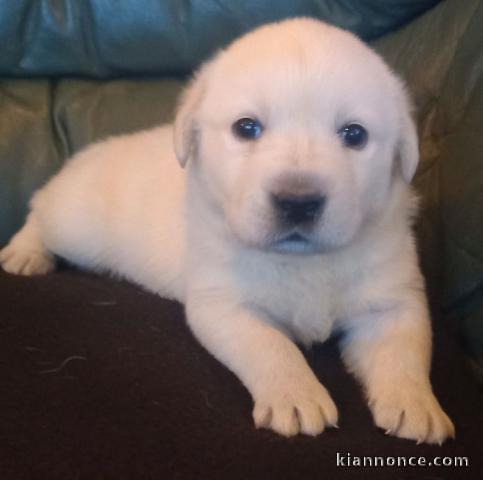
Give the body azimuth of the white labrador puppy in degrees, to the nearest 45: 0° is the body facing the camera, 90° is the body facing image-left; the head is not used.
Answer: approximately 315°
